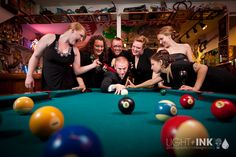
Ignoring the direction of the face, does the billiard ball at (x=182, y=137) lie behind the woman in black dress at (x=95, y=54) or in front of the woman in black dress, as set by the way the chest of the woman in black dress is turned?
in front

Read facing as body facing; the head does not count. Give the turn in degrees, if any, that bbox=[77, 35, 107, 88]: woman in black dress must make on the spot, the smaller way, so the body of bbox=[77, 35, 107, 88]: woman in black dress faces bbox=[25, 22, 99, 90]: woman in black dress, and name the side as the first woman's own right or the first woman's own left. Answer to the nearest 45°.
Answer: approximately 90° to the first woman's own right

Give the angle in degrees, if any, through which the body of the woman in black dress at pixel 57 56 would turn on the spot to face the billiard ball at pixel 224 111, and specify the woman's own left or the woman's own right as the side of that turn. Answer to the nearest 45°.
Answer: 0° — they already face it

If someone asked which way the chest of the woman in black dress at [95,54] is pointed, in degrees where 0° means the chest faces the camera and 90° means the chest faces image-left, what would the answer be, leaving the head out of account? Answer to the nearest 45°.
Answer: approximately 315°

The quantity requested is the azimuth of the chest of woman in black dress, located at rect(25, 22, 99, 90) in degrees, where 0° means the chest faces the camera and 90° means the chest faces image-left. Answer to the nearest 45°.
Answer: approximately 315°

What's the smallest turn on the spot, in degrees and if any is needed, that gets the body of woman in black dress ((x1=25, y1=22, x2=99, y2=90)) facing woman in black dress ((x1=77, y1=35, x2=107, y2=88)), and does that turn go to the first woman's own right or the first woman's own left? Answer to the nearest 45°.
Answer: approximately 90° to the first woman's own left

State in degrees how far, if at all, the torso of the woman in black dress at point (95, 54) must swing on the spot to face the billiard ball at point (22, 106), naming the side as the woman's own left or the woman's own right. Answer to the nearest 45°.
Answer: approximately 45° to the woman's own right

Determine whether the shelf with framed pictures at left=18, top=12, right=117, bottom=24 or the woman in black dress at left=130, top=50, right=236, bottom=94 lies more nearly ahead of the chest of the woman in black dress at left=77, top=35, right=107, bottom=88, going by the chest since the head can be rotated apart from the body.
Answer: the woman in black dress

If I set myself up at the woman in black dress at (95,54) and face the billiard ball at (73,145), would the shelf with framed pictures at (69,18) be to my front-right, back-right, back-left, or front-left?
back-right

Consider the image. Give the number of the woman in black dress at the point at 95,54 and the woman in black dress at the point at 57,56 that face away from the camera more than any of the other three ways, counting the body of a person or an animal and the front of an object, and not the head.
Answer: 0

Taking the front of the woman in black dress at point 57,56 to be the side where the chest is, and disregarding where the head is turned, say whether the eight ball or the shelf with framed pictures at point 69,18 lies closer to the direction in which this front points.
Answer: the eight ball

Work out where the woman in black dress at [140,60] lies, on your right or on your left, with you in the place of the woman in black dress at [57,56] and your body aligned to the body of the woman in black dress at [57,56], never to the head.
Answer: on your left

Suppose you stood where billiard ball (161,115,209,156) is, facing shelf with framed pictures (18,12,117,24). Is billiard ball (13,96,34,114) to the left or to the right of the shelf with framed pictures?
left
